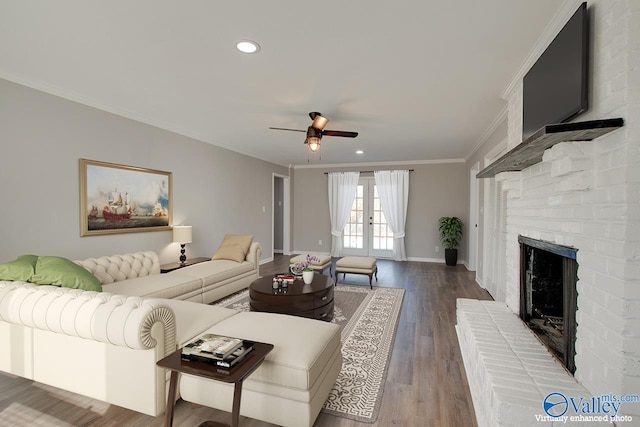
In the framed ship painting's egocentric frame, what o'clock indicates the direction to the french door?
The french door is roughly at 10 o'clock from the framed ship painting.

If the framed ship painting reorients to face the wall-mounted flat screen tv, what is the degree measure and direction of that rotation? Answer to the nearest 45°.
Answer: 0° — it already faces it

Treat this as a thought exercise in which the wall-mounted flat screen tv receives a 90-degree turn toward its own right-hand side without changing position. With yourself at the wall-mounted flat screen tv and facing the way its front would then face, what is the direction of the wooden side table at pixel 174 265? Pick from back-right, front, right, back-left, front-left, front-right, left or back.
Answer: front-left

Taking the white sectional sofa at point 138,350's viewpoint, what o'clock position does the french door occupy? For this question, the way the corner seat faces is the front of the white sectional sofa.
The french door is roughly at 12 o'clock from the white sectional sofa.

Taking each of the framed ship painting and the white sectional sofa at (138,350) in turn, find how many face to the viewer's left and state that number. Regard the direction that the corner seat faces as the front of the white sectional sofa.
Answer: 0

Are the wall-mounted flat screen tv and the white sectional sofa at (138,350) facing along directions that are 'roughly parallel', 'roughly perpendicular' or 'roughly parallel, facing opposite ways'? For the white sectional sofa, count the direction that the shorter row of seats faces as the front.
roughly perpendicular

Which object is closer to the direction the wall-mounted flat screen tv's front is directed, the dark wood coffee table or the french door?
the dark wood coffee table

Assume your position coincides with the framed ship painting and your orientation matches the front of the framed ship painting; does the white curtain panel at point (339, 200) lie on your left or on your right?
on your left

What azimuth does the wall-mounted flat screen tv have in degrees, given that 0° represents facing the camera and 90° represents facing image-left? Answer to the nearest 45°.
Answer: approximately 45°

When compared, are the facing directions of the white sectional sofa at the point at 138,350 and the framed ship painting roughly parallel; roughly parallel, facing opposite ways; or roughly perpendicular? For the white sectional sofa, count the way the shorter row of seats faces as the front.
roughly perpendicular

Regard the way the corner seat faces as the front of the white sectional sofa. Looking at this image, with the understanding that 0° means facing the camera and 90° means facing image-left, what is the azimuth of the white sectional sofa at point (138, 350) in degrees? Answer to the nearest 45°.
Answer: approximately 225°

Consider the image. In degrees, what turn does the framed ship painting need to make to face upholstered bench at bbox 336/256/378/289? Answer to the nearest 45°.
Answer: approximately 45° to its left

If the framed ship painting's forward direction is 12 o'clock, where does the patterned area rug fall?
The patterned area rug is roughly at 12 o'clock from the framed ship painting.

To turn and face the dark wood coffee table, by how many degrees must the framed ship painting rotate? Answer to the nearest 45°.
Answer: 0° — it already faces it

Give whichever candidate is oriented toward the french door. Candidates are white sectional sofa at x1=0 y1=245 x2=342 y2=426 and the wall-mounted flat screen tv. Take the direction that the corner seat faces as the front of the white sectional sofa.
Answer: the white sectional sofa

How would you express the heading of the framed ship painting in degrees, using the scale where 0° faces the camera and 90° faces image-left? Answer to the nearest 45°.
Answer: approximately 315°

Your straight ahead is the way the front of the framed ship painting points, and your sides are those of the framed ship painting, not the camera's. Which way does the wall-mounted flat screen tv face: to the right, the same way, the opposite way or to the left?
the opposite way
